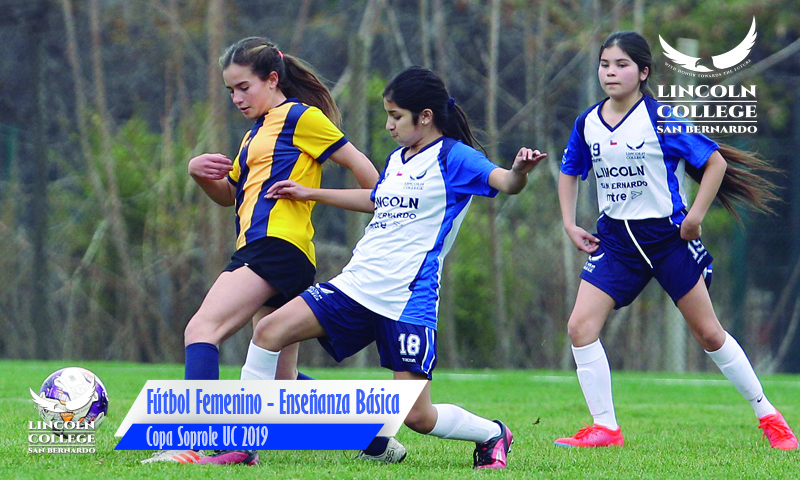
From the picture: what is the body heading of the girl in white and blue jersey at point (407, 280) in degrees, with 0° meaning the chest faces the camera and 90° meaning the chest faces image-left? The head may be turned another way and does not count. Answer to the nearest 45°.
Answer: approximately 45°

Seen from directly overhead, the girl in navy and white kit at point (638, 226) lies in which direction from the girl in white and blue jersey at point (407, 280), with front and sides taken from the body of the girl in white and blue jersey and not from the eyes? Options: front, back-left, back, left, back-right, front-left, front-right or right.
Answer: back

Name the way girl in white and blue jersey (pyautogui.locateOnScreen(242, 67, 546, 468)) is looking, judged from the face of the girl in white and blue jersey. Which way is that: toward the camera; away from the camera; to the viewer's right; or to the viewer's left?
to the viewer's left
